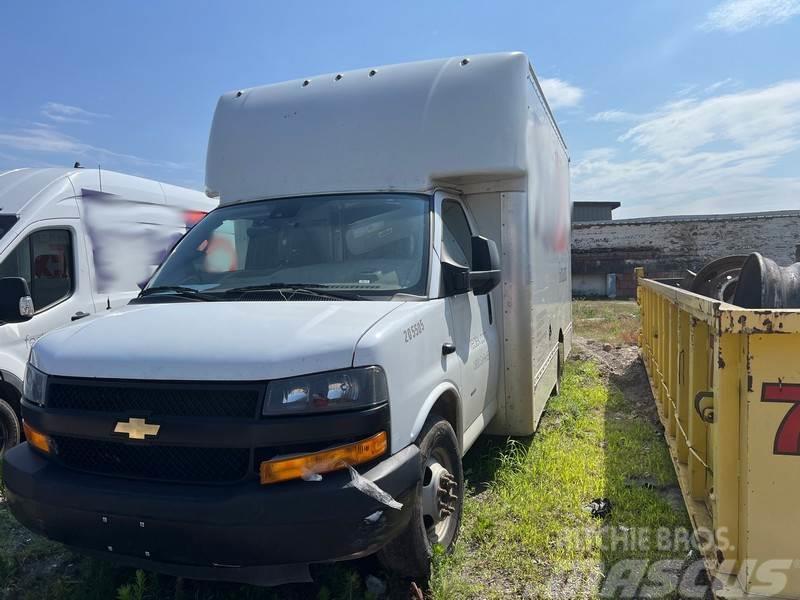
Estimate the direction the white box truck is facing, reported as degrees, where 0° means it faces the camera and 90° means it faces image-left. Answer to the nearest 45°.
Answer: approximately 45°

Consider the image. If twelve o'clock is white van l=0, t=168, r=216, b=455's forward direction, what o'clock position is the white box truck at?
The white box truck is roughly at 10 o'clock from the white van.

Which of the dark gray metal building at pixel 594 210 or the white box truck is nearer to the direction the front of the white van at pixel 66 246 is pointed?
the white box truck

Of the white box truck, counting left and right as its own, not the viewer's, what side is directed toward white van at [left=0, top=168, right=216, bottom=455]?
right

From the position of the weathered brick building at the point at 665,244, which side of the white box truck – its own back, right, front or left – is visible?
back

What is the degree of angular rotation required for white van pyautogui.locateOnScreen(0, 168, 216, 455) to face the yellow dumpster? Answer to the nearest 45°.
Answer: approximately 90° to its left

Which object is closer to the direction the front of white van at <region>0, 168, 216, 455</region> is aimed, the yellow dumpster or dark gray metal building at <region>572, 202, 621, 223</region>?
the yellow dumpster

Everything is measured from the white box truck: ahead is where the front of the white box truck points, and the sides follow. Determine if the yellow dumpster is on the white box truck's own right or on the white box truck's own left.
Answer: on the white box truck's own left

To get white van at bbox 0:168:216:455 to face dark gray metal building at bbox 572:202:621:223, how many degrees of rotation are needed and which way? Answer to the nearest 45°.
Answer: approximately 180°

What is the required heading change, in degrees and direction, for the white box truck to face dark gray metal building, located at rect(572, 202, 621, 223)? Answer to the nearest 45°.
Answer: approximately 180°

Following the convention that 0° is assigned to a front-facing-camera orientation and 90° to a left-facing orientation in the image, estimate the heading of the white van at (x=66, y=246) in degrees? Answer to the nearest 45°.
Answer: approximately 45°
